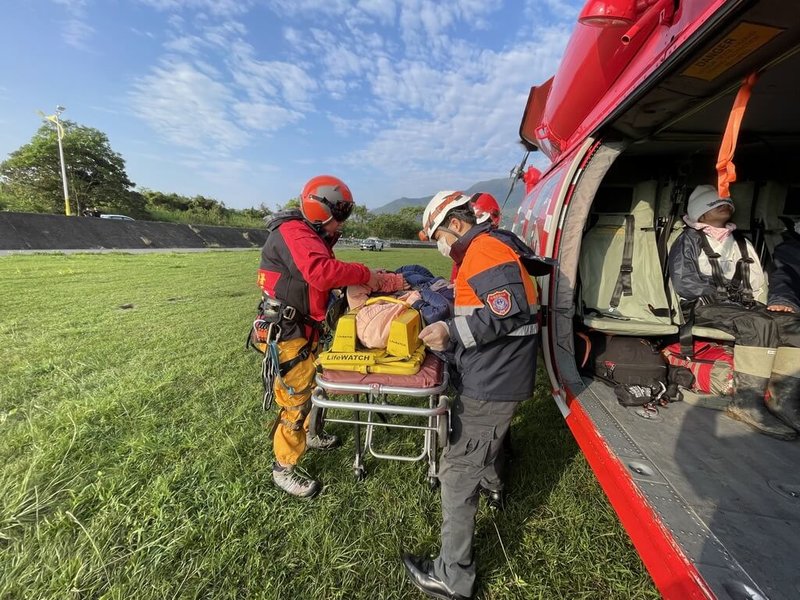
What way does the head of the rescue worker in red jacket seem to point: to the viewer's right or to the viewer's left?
to the viewer's right

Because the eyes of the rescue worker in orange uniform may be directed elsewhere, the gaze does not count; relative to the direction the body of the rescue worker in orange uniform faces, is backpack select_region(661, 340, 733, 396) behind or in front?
behind

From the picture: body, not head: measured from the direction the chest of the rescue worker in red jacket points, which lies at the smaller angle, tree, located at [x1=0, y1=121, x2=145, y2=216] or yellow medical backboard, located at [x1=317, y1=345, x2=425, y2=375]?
the yellow medical backboard

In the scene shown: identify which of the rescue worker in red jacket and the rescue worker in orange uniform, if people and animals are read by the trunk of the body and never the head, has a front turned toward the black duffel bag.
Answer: the rescue worker in red jacket

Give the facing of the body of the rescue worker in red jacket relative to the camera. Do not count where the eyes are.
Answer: to the viewer's right

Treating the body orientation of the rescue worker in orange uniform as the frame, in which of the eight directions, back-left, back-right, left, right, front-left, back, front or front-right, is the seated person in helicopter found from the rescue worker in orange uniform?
back-right

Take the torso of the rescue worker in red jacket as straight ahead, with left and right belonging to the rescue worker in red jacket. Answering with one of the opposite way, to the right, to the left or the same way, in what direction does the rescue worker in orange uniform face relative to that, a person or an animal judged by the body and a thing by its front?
the opposite way

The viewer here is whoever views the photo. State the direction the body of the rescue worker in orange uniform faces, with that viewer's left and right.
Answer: facing to the left of the viewer

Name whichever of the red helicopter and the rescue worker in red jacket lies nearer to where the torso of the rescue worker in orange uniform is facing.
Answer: the rescue worker in red jacket

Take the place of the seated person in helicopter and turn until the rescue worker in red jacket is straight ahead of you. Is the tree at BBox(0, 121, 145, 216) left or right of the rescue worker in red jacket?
right
